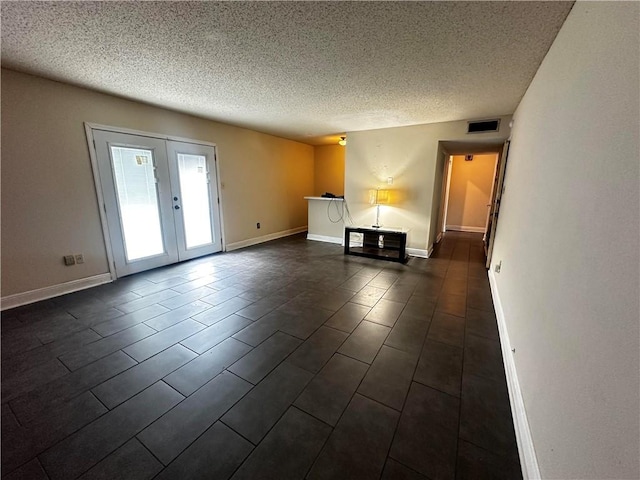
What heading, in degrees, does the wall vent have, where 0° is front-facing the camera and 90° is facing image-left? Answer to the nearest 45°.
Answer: approximately 0°

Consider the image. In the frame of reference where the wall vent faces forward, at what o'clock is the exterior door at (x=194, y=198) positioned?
The exterior door is roughly at 2 o'clock from the wall vent.

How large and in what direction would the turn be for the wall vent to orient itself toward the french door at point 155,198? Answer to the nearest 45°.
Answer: approximately 45° to its right
